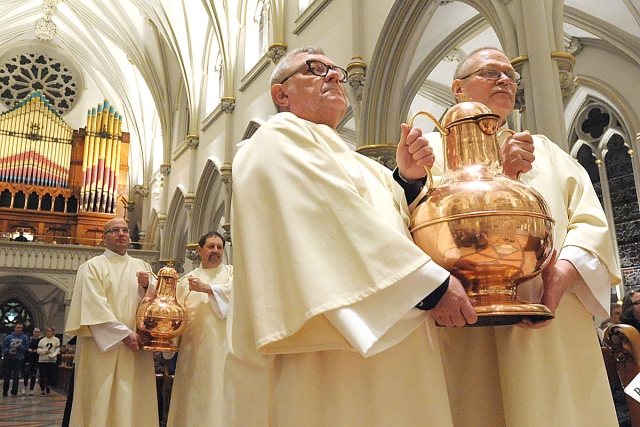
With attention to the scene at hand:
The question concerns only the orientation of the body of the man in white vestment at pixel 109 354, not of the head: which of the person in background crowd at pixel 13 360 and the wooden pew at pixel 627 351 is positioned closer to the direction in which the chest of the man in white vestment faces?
the wooden pew

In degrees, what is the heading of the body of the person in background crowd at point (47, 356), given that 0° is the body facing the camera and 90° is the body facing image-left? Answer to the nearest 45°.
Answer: approximately 0°

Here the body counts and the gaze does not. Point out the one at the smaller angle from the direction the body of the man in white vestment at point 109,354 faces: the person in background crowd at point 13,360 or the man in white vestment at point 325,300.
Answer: the man in white vestment

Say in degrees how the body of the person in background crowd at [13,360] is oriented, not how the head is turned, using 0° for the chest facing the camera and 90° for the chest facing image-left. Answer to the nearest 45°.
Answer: approximately 0°
